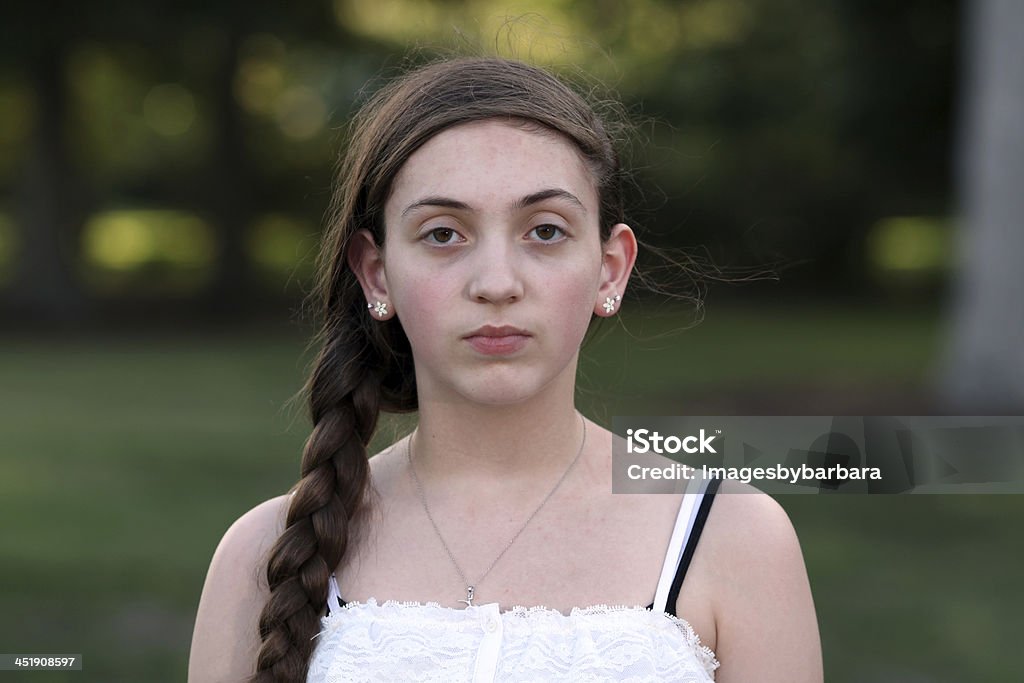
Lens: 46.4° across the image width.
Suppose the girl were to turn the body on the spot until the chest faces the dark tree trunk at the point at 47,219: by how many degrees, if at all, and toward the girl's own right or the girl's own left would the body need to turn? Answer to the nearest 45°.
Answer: approximately 135° to the girl's own right

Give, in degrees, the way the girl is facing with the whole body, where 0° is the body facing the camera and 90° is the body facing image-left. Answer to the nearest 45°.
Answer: approximately 0°

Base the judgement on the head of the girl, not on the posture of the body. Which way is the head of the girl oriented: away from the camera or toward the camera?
toward the camera
